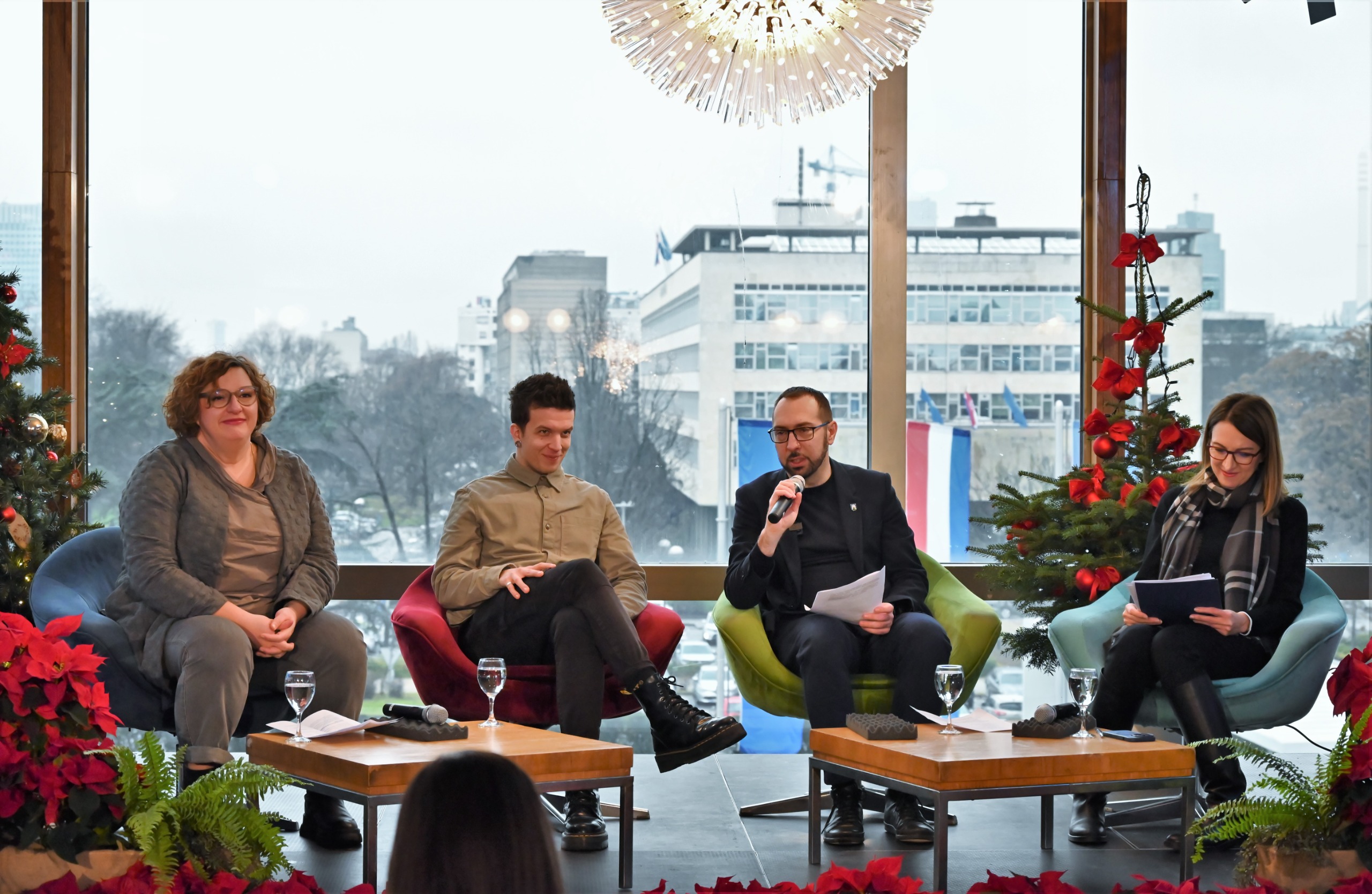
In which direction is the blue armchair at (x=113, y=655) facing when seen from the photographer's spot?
facing the viewer and to the right of the viewer

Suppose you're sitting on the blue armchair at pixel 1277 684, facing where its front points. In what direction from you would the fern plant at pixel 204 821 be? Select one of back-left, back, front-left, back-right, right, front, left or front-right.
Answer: front

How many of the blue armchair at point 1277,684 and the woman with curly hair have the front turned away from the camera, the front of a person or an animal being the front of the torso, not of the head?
0

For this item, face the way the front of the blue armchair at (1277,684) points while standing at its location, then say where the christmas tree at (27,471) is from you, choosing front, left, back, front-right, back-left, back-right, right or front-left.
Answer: front-right

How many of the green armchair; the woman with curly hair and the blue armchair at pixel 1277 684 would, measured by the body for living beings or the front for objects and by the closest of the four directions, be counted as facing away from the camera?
0

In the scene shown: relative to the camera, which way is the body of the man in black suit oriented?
toward the camera

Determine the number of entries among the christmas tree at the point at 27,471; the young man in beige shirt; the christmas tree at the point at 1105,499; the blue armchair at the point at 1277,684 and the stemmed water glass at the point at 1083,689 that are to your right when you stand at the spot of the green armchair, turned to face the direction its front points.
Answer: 2

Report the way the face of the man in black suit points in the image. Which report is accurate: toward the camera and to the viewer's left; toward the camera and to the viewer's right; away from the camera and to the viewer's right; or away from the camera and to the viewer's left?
toward the camera and to the viewer's left

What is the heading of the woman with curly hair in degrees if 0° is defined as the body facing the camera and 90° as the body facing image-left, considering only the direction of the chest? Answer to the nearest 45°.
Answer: approximately 315°

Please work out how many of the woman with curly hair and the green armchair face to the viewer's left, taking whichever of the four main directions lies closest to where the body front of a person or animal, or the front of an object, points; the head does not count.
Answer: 0

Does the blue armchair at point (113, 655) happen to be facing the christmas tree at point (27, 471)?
no

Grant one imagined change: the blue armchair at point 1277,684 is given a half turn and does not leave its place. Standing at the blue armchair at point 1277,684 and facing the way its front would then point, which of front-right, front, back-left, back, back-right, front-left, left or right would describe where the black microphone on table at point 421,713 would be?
back

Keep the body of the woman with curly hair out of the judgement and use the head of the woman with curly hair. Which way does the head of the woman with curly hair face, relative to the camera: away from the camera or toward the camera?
toward the camera

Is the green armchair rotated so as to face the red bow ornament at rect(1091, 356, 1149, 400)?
no

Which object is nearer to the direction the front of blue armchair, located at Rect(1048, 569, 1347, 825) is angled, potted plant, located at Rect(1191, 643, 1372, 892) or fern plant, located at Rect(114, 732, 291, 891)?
the fern plant

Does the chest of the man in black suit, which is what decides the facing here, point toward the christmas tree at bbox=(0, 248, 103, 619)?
no

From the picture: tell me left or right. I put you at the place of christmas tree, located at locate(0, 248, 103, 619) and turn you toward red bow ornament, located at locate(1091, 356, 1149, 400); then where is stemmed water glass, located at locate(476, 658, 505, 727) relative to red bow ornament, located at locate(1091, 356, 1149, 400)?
right

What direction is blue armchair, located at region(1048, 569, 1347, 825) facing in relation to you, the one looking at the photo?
facing the viewer and to the left of the viewer
